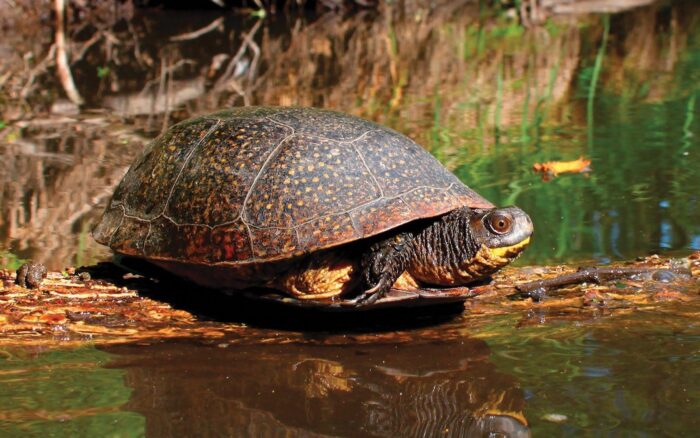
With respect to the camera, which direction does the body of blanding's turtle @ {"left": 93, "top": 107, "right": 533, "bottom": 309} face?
to the viewer's right

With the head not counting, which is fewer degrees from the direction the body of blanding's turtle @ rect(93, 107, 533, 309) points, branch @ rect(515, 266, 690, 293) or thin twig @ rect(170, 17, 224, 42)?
the branch

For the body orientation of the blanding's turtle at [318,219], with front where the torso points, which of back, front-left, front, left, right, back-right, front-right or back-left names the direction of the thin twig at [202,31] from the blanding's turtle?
left

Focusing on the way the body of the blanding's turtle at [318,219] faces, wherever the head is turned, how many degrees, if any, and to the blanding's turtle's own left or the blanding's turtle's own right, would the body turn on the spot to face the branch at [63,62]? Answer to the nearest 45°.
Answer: approximately 90° to the blanding's turtle's own left

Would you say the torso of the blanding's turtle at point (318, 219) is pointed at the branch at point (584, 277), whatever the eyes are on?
yes
